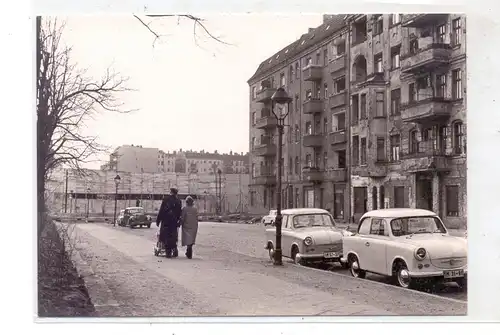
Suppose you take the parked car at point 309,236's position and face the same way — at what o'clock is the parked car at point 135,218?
the parked car at point 135,218 is roughly at 6 o'clock from the parked car at point 309,236.
